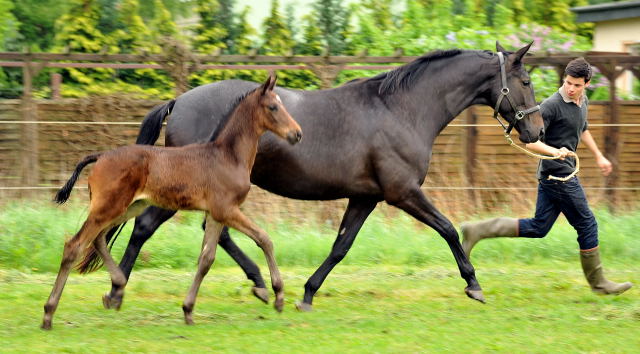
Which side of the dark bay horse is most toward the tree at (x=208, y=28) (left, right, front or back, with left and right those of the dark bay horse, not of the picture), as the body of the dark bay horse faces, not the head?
left

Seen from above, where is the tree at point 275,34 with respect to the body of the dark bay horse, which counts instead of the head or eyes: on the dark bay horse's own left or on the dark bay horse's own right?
on the dark bay horse's own left

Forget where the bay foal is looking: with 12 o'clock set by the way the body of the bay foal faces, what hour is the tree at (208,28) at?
The tree is roughly at 9 o'clock from the bay foal.

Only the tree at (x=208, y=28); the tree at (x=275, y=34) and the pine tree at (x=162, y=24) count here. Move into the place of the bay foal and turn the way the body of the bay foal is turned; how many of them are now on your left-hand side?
3

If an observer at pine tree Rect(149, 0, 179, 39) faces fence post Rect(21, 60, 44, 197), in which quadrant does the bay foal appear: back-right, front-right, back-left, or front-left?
front-left

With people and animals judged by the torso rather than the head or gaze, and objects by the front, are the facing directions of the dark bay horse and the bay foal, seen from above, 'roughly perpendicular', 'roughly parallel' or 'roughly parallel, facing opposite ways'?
roughly parallel

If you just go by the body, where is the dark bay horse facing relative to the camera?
to the viewer's right

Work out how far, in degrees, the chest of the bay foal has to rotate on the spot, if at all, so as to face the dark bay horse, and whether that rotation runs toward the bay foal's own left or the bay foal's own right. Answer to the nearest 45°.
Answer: approximately 45° to the bay foal's own left

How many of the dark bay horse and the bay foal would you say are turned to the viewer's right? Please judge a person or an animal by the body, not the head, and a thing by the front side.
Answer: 2

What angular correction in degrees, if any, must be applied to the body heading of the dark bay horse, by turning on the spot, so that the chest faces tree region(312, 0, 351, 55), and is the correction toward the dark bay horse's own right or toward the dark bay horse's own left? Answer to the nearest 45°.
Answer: approximately 90° to the dark bay horse's own left

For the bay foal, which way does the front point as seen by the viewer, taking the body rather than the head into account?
to the viewer's right

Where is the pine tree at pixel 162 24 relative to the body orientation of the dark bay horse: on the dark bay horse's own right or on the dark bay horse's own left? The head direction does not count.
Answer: on the dark bay horse's own left
